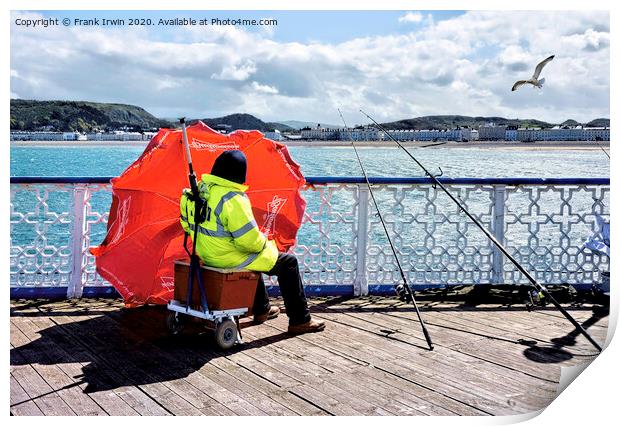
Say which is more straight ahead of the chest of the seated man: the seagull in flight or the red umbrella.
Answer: the seagull in flight

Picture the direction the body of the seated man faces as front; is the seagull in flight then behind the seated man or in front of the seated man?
in front

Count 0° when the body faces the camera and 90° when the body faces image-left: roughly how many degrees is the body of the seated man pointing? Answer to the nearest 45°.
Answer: approximately 225°

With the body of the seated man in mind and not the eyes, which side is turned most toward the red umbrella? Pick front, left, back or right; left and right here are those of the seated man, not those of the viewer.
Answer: left
